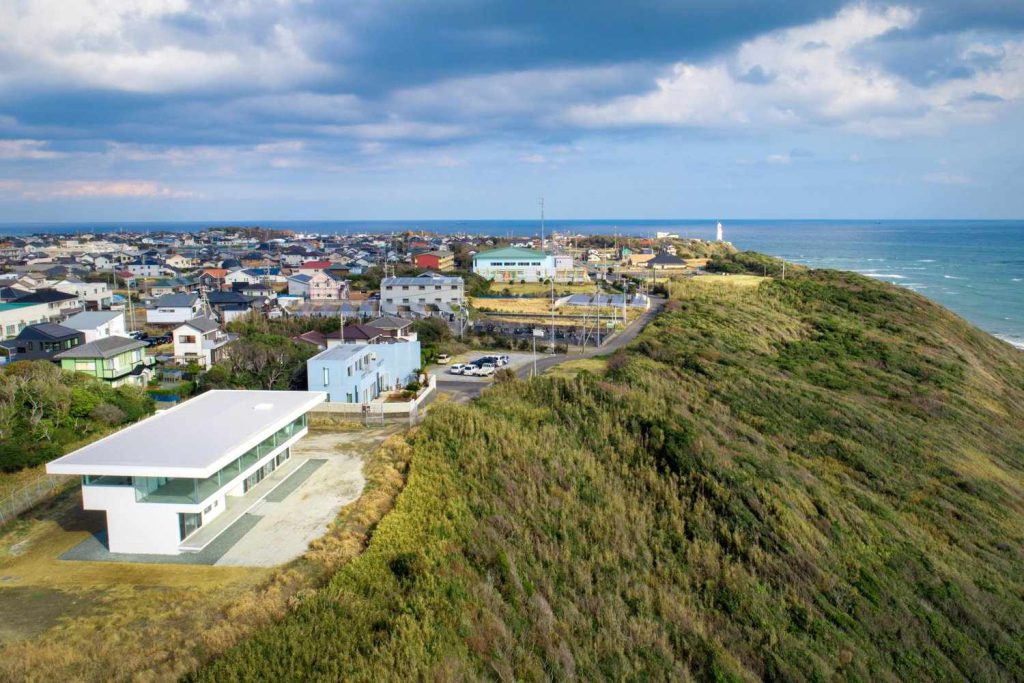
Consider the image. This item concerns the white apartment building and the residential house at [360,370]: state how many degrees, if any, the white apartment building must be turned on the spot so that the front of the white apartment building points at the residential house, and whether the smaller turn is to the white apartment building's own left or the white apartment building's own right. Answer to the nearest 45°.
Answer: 0° — it already faces it

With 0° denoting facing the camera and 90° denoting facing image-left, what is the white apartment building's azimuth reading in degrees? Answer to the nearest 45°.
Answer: approximately 0°

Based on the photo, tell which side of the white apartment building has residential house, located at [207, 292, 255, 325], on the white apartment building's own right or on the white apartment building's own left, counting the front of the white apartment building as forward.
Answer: on the white apartment building's own right

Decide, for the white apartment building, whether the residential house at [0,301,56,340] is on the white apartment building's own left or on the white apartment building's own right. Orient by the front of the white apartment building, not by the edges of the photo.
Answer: on the white apartment building's own right

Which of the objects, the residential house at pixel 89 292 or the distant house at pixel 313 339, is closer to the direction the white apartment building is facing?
the distant house

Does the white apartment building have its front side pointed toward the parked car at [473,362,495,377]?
yes

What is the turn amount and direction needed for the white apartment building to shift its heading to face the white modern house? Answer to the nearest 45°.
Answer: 0° — it already faces it

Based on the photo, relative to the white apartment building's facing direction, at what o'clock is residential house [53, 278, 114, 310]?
The residential house is roughly at 3 o'clock from the white apartment building.
